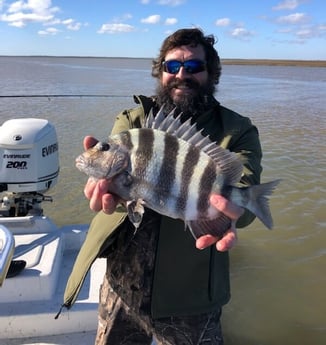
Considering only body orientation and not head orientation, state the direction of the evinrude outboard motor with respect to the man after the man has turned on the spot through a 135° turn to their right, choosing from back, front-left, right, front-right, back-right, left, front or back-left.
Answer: front

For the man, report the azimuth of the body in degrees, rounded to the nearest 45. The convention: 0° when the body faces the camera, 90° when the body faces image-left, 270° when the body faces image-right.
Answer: approximately 0°
